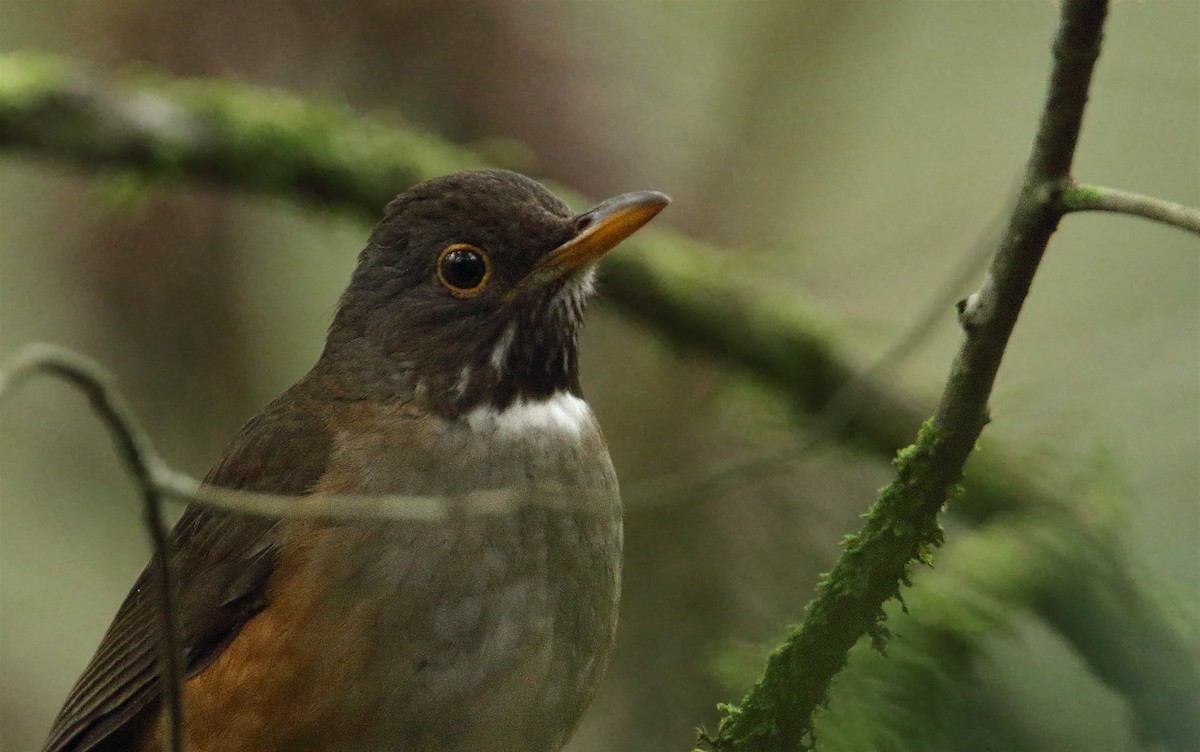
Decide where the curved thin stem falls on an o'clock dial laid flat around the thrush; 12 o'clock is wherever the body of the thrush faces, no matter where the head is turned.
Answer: The curved thin stem is roughly at 2 o'clock from the thrush.

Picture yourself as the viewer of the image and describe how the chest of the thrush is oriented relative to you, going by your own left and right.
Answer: facing the viewer and to the right of the viewer

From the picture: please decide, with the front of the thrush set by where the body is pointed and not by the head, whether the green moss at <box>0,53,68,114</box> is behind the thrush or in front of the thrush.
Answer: behind

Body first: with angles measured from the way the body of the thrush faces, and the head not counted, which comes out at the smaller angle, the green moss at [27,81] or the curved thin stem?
the curved thin stem

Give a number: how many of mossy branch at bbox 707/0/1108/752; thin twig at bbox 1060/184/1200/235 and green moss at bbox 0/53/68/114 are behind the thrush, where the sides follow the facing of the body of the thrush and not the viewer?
1
